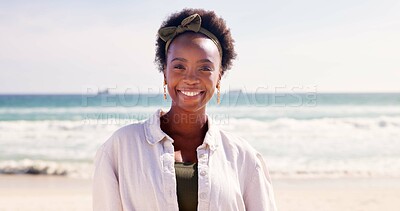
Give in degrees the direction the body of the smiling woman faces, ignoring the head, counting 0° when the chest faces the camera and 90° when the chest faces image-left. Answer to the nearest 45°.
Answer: approximately 0°
